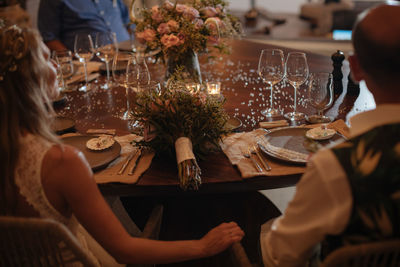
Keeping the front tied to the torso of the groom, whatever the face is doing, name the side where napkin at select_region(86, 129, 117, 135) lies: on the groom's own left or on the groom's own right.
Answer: on the groom's own left

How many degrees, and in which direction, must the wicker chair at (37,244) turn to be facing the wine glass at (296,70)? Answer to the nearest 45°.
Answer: approximately 45° to its right

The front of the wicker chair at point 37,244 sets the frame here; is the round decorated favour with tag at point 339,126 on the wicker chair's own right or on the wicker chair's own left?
on the wicker chair's own right

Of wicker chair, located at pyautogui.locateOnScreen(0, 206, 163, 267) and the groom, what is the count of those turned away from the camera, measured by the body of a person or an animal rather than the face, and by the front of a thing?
2

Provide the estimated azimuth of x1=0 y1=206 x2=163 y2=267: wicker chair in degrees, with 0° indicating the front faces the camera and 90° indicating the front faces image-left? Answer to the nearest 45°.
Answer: approximately 180°

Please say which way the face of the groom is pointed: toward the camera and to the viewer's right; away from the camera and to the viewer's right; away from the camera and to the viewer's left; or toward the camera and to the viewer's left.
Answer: away from the camera and to the viewer's left

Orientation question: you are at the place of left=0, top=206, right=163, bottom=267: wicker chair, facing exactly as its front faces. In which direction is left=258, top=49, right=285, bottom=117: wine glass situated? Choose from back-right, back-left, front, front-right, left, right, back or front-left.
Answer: front-right

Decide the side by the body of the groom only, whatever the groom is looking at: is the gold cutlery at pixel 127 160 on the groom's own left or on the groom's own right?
on the groom's own left

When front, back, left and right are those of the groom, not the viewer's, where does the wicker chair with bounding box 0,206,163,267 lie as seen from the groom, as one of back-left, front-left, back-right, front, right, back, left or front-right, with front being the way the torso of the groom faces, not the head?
left

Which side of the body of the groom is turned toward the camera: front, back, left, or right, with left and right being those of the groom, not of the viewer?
back

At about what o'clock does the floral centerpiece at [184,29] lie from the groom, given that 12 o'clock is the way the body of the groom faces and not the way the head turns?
The floral centerpiece is roughly at 11 o'clock from the groom.

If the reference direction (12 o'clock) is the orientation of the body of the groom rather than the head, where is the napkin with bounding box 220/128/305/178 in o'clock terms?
The napkin is roughly at 11 o'clock from the groom.

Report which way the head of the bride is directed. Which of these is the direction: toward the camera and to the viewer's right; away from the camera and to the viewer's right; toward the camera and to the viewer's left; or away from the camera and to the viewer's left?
away from the camera and to the viewer's right

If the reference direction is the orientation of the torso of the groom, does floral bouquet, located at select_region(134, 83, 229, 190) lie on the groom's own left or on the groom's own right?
on the groom's own left

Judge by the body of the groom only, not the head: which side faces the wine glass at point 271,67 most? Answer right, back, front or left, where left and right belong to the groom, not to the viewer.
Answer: front

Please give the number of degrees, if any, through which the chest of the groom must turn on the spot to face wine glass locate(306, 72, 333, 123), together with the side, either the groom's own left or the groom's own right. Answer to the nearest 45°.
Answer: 0° — they already face it

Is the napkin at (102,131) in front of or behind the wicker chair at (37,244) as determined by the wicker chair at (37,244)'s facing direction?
in front
